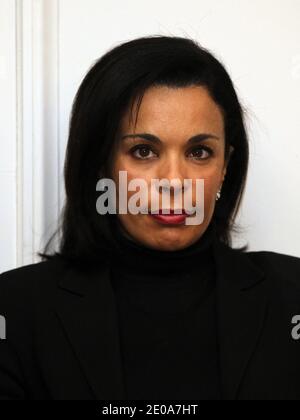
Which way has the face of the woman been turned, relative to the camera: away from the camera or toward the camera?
toward the camera

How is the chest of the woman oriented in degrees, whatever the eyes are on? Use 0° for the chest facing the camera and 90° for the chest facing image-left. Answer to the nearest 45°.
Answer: approximately 0°
